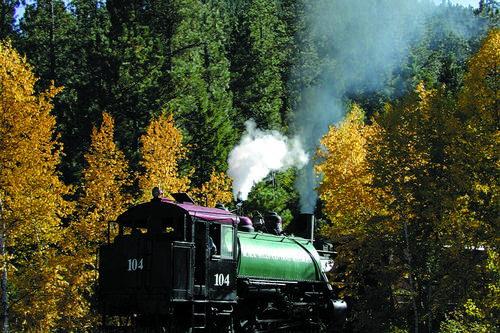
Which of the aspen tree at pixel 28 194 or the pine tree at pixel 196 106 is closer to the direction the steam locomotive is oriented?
the pine tree

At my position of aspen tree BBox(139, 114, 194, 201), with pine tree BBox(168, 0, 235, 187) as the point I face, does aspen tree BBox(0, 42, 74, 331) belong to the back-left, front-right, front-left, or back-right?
back-left

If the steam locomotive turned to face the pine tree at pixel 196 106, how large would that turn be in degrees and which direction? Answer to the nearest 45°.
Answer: approximately 45° to its left

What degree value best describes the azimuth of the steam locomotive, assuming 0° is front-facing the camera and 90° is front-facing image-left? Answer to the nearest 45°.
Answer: approximately 225°
